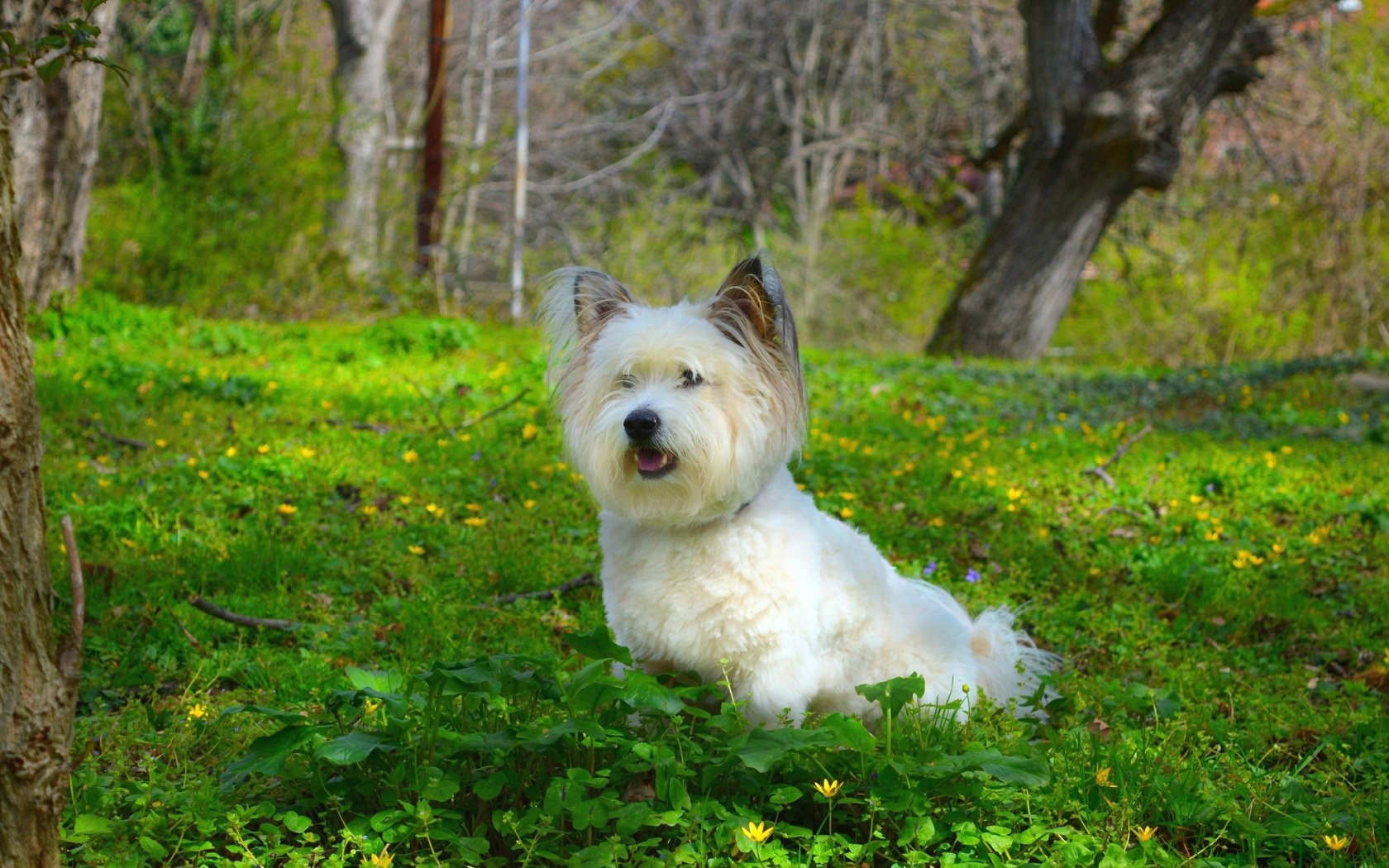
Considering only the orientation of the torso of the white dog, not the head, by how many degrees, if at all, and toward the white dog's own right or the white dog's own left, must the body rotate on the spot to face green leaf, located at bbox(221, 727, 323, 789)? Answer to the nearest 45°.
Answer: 0° — it already faces it

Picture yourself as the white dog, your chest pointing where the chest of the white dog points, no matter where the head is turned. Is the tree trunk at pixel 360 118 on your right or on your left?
on your right

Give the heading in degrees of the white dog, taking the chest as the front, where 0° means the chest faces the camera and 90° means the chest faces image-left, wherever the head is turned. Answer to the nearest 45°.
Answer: approximately 45°

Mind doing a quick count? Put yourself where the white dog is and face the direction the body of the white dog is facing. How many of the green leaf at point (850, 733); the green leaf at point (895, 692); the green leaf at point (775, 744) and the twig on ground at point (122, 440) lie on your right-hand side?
1

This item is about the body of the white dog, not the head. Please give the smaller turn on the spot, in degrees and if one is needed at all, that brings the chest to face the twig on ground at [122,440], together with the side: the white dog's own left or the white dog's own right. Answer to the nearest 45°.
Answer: approximately 90° to the white dog's own right

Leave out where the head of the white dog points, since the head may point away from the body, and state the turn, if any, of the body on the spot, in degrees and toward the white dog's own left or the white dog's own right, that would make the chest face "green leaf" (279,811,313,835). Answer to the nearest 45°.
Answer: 0° — it already faces it

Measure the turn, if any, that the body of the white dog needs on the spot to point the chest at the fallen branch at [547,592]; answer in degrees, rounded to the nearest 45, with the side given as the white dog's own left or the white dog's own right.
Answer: approximately 90° to the white dog's own right

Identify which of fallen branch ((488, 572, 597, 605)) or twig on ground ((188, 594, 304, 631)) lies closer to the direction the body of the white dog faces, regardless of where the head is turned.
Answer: the twig on ground

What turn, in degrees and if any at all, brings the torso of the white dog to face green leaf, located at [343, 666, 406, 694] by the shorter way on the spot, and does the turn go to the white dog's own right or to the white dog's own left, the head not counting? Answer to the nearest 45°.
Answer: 0° — it already faces it

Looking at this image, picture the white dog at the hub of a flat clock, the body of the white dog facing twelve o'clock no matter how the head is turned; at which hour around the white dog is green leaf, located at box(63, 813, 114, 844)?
The green leaf is roughly at 12 o'clock from the white dog.
